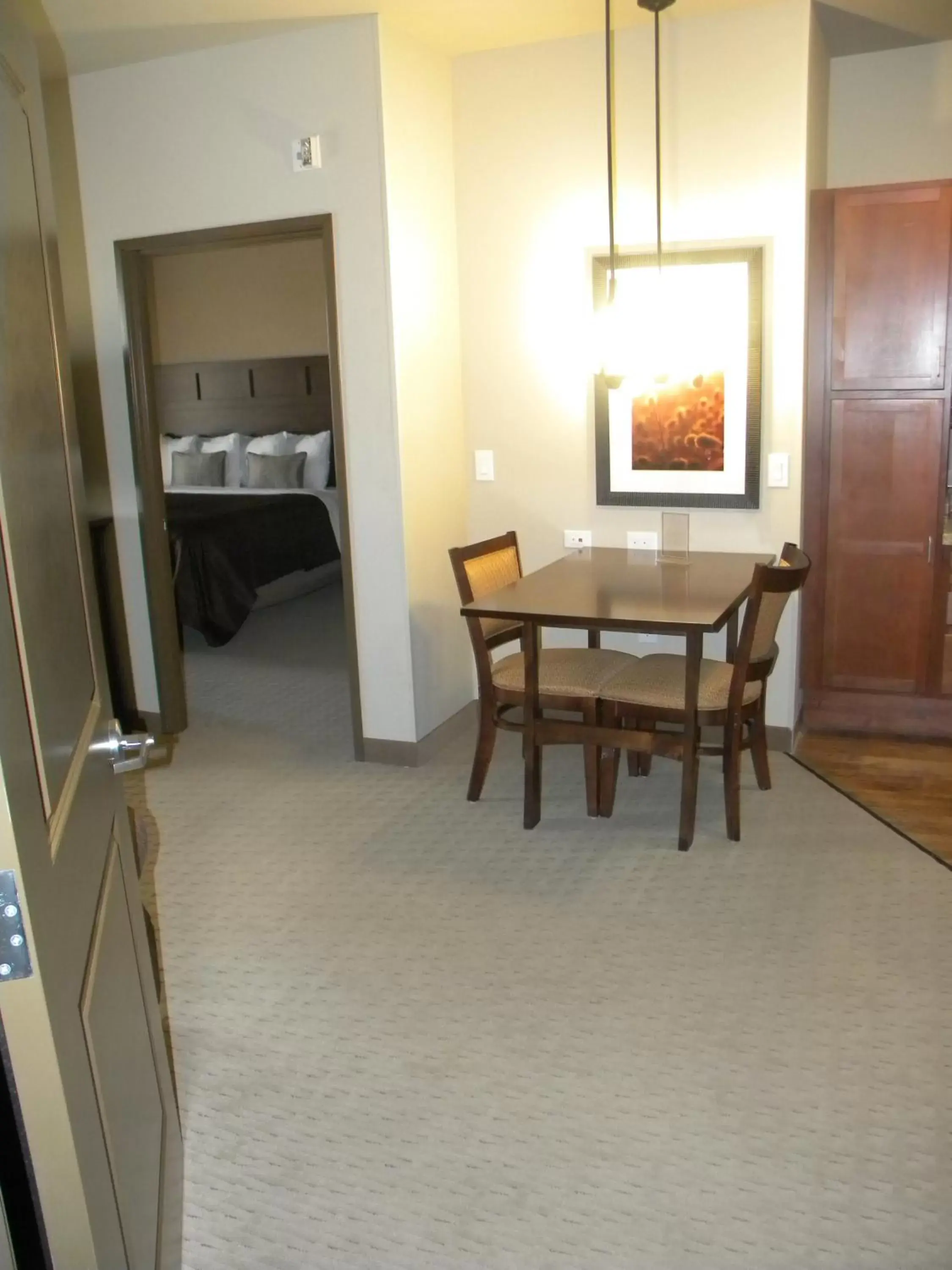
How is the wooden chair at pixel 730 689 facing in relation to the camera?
to the viewer's left

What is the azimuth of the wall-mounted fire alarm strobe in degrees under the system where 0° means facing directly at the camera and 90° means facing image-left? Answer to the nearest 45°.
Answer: approximately 0°

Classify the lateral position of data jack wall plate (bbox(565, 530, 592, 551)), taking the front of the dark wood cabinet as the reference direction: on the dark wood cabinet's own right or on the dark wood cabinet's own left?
on the dark wood cabinet's own right

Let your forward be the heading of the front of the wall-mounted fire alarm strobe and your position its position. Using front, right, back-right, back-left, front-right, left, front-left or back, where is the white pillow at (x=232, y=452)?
back

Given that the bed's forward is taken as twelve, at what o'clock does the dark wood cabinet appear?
The dark wood cabinet is roughly at 11 o'clock from the bed.

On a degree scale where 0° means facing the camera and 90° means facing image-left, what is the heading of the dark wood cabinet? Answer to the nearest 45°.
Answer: approximately 0°
